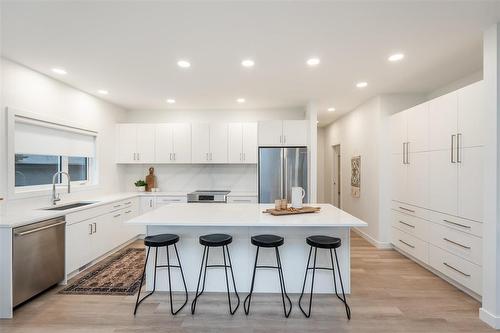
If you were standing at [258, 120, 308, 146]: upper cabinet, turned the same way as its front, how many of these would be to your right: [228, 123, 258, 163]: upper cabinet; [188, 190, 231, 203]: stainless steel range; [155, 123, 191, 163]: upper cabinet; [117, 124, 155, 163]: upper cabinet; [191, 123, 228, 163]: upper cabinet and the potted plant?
6

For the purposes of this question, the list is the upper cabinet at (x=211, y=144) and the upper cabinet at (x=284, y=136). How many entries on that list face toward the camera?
2

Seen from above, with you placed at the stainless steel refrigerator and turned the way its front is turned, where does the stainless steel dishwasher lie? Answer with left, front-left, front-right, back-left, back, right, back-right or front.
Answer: front-right

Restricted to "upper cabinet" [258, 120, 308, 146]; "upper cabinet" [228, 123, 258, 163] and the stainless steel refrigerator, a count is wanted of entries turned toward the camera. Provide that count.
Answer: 3

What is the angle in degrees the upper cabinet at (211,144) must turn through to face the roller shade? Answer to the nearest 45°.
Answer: approximately 45° to its right

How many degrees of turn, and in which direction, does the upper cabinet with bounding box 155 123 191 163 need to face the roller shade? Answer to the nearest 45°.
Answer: approximately 45° to its right

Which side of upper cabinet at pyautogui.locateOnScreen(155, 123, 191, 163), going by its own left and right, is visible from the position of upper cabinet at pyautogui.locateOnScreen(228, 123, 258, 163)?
left

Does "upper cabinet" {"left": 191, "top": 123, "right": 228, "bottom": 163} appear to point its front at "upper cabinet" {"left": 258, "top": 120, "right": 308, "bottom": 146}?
no

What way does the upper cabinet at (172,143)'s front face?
toward the camera

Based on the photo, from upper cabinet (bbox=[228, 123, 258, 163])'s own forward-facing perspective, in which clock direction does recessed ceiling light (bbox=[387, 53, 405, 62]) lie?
The recessed ceiling light is roughly at 11 o'clock from the upper cabinet.

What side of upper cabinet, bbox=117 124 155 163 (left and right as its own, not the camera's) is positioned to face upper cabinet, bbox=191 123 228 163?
left

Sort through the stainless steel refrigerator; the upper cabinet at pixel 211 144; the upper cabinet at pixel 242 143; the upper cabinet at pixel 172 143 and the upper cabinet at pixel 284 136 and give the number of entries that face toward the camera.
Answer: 5

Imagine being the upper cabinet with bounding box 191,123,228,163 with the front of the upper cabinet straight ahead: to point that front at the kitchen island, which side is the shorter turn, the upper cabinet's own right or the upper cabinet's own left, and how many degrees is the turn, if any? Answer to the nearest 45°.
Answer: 0° — it already faces it

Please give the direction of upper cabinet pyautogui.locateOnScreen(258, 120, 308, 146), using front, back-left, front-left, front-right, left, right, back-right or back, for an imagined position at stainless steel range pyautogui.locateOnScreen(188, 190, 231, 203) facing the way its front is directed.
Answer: left

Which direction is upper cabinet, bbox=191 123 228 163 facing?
toward the camera

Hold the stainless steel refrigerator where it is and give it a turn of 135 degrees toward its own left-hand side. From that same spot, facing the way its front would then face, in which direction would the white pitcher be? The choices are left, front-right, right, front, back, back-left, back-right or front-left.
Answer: back-right

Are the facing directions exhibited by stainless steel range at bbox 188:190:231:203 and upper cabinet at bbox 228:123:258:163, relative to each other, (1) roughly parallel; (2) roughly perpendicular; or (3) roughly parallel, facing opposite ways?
roughly parallel

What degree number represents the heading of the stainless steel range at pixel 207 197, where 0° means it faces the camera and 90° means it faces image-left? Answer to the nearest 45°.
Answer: approximately 0°

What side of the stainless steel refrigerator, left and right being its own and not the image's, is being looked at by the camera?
front

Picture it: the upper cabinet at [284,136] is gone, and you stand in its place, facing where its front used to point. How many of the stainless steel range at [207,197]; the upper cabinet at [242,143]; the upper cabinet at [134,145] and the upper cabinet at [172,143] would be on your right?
4

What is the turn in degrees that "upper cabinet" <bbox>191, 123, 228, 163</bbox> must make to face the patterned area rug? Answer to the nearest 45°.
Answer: approximately 45° to its right

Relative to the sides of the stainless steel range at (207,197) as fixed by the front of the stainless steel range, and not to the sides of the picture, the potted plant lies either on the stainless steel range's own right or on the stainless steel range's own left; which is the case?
on the stainless steel range's own right
